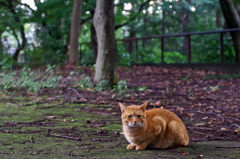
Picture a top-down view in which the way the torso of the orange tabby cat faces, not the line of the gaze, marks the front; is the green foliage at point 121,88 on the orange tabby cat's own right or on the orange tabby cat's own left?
on the orange tabby cat's own right

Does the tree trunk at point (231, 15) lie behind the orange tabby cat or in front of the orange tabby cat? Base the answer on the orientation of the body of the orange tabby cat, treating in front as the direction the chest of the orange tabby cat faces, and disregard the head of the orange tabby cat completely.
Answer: behind

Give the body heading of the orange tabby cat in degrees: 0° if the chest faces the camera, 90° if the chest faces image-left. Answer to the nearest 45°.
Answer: approximately 45°

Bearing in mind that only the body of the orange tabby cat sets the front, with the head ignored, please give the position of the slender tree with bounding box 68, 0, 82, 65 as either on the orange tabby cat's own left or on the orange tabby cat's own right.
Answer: on the orange tabby cat's own right

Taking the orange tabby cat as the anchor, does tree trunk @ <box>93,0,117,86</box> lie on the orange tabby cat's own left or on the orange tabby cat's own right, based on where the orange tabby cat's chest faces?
on the orange tabby cat's own right
